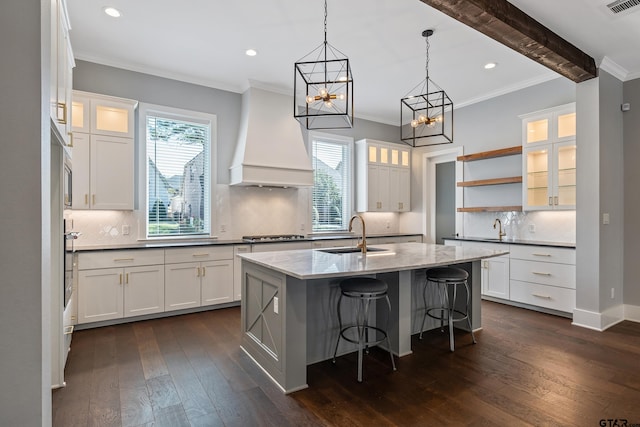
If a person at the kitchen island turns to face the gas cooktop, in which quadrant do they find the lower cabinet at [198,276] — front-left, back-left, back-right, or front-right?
front-left

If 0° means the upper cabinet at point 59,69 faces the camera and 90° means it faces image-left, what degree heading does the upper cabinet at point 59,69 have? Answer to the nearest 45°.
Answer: approximately 270°

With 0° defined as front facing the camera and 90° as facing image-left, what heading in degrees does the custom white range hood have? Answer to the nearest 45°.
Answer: approximately 315°

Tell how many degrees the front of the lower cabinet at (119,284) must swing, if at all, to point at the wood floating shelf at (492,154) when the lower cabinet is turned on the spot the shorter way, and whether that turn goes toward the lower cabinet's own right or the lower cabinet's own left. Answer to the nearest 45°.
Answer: approximately 45° to the lower cabinet's own left

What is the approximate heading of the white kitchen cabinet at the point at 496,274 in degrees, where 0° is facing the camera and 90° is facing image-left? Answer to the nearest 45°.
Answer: approximately 45°

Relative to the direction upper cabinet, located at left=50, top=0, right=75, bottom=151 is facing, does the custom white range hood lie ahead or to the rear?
ahead

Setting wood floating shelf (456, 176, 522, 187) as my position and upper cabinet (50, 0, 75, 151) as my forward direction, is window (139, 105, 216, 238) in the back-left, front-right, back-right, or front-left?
front-right

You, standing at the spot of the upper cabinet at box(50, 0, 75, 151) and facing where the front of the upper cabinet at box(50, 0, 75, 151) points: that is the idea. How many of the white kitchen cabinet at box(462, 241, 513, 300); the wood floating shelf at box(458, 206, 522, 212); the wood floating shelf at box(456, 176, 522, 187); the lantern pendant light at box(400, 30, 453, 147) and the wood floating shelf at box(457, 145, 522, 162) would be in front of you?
5

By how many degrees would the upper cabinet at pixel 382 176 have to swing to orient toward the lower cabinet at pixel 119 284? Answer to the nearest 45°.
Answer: approximately 90° to its right

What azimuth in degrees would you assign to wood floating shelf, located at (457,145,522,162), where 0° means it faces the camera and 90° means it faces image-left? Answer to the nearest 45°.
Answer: approximately 45°

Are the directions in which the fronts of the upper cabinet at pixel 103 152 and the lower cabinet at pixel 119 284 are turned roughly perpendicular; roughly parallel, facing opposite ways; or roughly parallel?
roughly parallel

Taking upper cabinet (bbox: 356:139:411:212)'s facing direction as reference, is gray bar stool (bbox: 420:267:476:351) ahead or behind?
ahead

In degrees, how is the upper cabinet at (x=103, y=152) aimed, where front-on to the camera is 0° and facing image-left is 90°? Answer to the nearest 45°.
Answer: approximately 315°

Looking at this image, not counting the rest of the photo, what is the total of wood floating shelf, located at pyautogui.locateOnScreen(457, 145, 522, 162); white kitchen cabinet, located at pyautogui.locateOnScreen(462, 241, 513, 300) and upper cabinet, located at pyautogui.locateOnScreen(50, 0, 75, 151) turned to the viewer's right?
1
